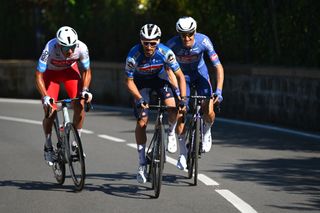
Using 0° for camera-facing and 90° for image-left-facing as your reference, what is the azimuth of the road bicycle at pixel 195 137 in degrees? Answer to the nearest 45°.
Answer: approximately 0°

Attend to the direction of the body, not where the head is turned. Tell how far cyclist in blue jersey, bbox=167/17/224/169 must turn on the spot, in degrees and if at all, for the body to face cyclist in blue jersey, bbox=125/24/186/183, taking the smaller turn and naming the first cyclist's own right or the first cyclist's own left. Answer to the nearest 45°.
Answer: approximately 45° to the first cyclist's own right

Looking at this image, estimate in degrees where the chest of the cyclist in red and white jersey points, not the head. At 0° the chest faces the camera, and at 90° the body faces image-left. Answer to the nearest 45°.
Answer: approximately 0°

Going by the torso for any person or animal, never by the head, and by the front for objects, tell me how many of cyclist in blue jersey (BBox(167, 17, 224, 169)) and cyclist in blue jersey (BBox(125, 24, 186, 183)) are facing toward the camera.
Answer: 2
